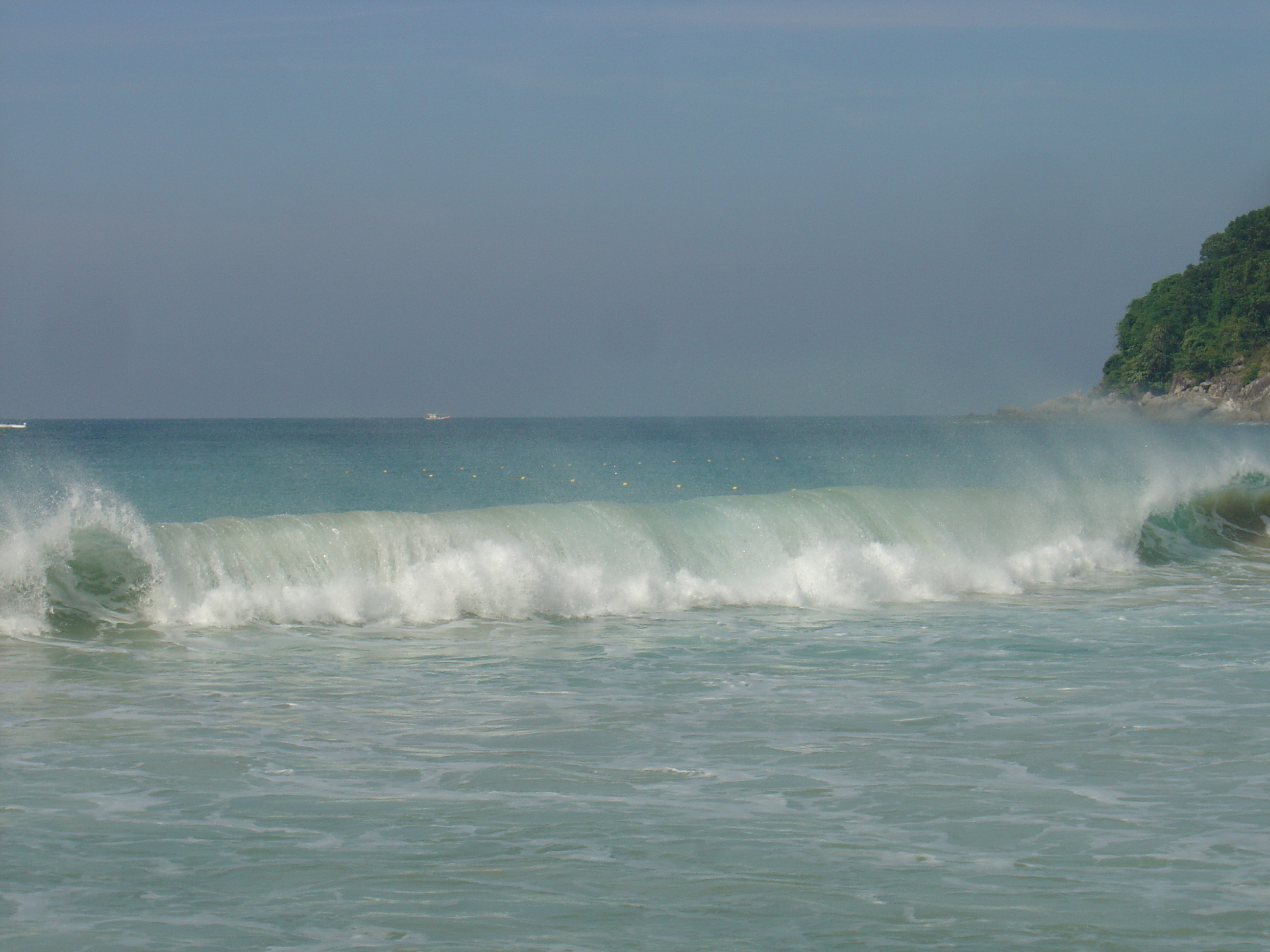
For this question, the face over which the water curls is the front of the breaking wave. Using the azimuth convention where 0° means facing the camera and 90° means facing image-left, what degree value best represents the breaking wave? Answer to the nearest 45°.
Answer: approximately 0°
